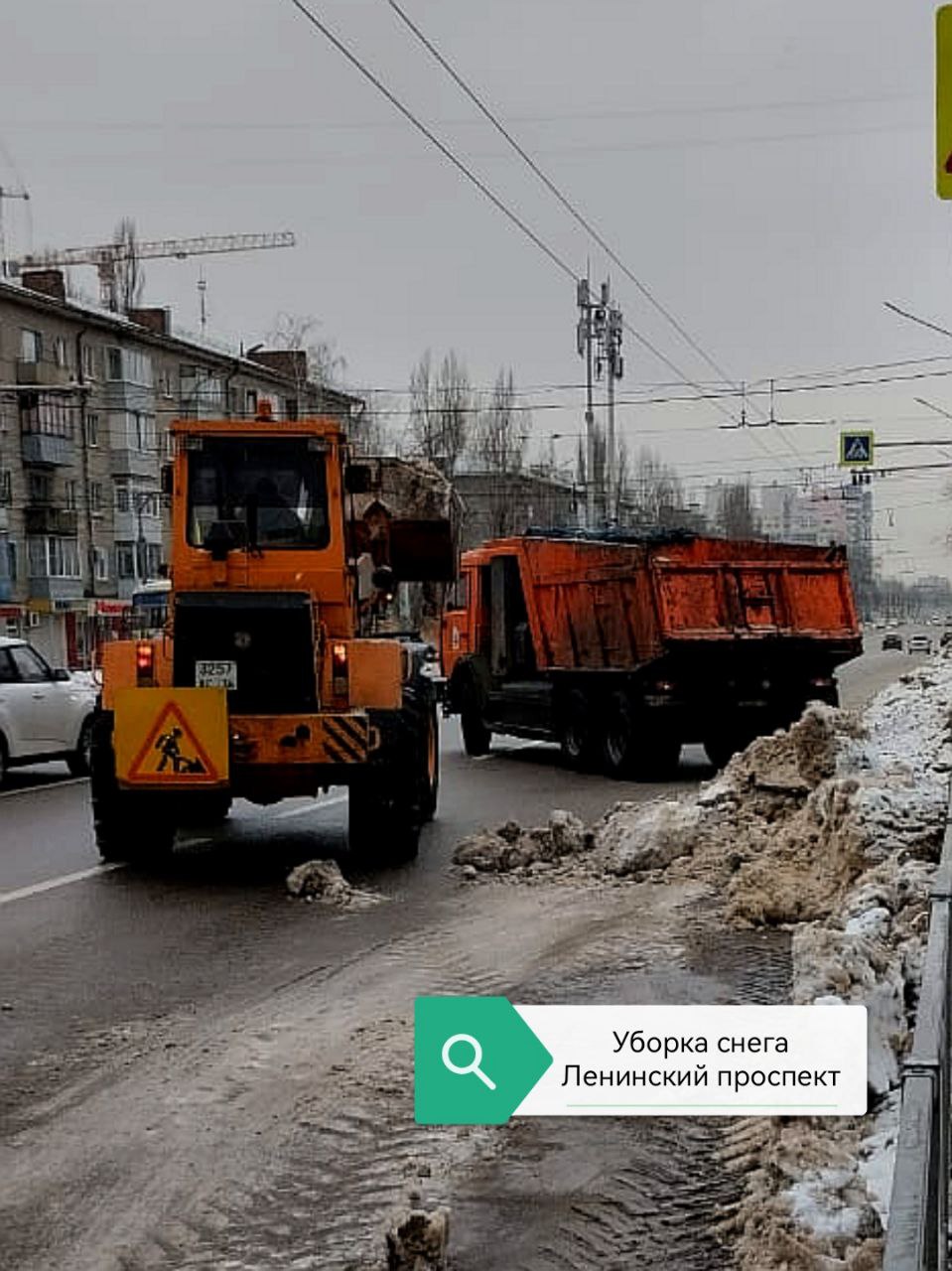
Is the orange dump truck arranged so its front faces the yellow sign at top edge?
no

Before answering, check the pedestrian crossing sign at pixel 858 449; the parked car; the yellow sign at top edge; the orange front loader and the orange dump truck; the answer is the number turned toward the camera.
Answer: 2

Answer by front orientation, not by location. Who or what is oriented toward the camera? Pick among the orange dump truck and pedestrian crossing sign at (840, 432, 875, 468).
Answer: the pedestrian crossing sign

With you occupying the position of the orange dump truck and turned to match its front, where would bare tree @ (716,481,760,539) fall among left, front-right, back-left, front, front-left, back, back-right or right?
front-right

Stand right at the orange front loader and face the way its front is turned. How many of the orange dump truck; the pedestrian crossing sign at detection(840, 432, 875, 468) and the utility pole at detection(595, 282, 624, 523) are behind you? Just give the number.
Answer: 0

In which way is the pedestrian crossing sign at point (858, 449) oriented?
toward the camera

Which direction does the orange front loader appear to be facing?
away from the camera

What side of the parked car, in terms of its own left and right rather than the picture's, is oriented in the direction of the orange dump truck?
right

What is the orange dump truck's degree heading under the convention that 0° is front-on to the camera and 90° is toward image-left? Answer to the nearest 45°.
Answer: approximately 135°

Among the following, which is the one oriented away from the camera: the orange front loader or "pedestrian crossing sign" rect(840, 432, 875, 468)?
the orange front loader

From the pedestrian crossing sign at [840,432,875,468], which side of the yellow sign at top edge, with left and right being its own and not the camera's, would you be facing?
back

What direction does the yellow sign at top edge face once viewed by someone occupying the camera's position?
facing the viewer
